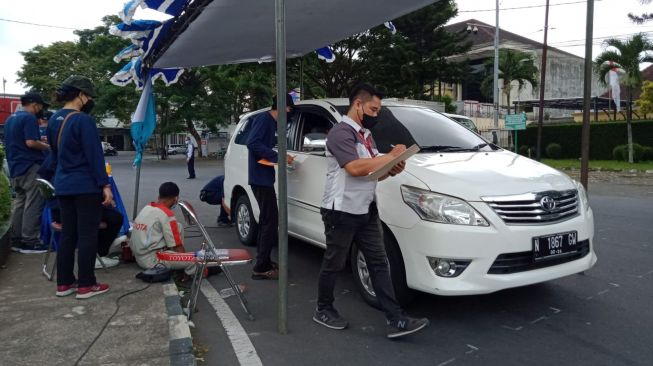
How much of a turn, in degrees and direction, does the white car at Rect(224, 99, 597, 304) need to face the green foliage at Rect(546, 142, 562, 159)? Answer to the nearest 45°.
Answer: approximately 135° to its left

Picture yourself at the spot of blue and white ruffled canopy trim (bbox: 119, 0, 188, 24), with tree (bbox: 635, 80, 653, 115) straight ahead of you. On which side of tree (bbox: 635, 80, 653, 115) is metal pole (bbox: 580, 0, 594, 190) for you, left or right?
right

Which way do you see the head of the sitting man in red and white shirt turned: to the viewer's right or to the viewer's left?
to the viewer's right

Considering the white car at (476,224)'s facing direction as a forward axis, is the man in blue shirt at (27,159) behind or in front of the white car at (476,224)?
behind

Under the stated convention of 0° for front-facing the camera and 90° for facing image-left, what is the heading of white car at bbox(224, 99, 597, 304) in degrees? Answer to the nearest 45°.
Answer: approximately 315°

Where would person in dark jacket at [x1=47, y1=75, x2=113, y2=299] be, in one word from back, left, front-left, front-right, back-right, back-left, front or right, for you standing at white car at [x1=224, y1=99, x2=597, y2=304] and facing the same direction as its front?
back-right

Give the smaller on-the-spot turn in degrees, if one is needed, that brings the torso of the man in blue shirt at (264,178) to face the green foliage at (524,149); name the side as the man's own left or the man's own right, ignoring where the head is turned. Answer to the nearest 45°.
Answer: approximately 45° to the man's own left

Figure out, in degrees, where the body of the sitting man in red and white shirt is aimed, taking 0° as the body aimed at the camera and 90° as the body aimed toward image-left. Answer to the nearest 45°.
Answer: approximately 225°

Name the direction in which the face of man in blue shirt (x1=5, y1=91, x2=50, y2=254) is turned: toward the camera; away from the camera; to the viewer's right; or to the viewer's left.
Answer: to the viewer's right

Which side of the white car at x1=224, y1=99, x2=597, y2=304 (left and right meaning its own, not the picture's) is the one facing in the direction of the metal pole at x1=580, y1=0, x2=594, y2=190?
left

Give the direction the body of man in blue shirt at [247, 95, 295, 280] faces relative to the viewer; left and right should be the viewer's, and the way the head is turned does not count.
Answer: facing to the right of the viewer

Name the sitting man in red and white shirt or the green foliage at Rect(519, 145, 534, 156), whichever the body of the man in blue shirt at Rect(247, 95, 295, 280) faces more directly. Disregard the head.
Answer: the green foliage

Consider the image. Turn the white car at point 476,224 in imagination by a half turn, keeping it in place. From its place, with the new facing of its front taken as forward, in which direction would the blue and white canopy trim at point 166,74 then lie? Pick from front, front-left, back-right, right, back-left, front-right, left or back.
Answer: front
